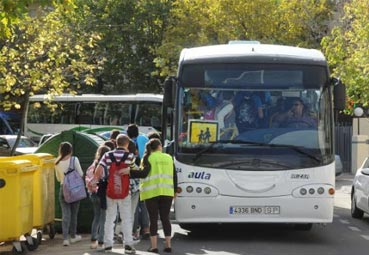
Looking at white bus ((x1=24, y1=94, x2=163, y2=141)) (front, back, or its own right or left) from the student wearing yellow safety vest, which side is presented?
left

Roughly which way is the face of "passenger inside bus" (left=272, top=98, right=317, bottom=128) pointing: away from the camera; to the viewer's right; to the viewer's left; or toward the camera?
toward the camera

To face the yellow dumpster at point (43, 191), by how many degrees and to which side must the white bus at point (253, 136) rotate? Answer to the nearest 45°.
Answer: approximately 90° to its right

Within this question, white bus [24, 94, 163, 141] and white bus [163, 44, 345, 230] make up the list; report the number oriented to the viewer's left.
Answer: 1

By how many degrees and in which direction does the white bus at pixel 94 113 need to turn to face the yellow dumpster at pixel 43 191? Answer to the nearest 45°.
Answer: approximately 90° to its left

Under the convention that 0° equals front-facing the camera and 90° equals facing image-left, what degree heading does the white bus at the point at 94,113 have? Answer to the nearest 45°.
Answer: approximately 90°

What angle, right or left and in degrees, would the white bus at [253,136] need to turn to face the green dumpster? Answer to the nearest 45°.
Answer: approximately 90° to its right

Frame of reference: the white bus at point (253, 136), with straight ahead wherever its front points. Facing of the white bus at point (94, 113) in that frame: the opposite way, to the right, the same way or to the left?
to the right

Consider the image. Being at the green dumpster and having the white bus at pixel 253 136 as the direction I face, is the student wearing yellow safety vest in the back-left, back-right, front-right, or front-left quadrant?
front-right

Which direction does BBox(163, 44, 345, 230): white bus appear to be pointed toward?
toward the camera

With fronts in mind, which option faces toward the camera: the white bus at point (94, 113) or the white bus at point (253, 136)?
the white bus at point (253, 136)
